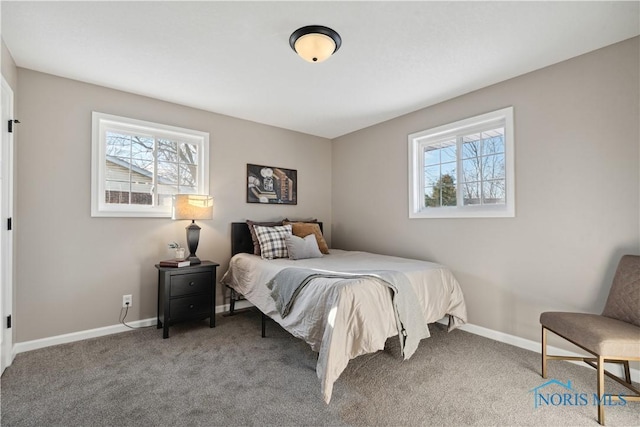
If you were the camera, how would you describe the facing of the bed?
facing the viewer and to the right of the viewer

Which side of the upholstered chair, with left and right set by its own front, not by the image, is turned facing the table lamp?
front

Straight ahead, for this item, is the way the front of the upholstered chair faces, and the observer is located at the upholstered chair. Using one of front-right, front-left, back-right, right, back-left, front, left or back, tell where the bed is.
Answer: front

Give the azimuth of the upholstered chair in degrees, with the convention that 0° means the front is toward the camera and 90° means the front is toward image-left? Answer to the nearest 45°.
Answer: approximately 45°

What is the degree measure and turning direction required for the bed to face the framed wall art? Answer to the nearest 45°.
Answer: approximately 180°

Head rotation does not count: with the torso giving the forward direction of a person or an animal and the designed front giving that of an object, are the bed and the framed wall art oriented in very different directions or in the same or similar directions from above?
same or similar directions

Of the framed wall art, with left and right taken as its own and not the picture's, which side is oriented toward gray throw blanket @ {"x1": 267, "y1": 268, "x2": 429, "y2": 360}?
front
